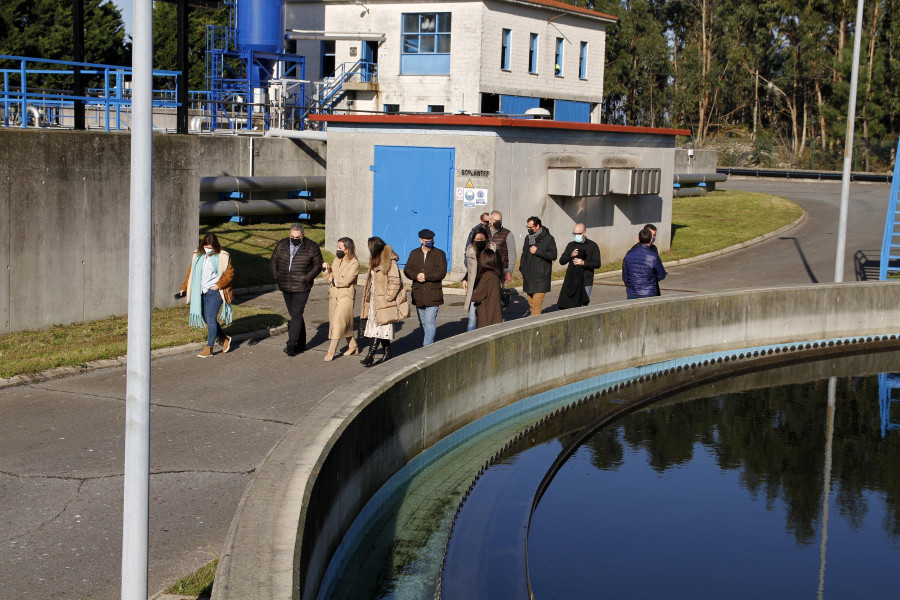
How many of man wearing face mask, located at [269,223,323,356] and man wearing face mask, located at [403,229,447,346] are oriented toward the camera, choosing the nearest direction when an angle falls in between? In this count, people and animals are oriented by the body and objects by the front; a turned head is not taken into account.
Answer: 2

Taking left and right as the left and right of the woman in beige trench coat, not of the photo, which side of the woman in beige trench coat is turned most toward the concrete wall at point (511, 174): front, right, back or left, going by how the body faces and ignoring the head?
back

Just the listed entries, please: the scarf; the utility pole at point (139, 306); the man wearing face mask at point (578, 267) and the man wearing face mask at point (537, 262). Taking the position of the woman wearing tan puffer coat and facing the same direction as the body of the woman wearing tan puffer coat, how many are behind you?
2

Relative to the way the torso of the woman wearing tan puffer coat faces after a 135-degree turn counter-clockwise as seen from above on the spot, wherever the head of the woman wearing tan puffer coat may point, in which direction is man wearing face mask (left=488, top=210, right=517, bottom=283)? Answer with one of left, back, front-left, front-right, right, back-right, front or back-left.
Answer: front-left

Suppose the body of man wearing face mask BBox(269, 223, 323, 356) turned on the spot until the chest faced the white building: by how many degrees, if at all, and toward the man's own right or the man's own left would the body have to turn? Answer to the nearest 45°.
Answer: approximately 180°

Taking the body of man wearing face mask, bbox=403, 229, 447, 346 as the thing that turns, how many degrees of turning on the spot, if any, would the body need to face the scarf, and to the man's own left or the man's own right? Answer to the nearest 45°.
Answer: approximately 90° to the man's own right

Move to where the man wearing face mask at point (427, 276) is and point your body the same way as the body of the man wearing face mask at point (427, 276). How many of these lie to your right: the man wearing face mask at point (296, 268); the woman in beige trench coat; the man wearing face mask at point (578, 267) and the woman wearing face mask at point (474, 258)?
2

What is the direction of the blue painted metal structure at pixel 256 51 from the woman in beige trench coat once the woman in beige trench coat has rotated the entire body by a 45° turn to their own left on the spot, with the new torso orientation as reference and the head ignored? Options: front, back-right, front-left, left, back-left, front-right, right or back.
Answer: back

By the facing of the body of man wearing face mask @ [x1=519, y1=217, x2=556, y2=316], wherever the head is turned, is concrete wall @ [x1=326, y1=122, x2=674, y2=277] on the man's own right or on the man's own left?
on the man's own right

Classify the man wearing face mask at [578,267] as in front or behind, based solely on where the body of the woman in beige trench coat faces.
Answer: behind
